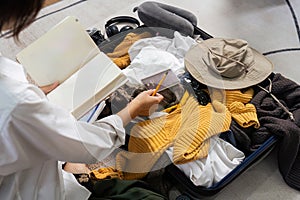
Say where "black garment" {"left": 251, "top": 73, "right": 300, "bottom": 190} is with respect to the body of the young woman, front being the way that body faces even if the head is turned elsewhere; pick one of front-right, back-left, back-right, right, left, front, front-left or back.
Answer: front-right

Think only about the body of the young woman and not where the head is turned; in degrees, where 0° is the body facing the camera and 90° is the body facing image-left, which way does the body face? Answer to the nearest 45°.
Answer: approximately 225°

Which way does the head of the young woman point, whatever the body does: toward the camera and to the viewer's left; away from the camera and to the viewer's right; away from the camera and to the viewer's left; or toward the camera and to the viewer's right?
away from the camera and to the viewer's right
